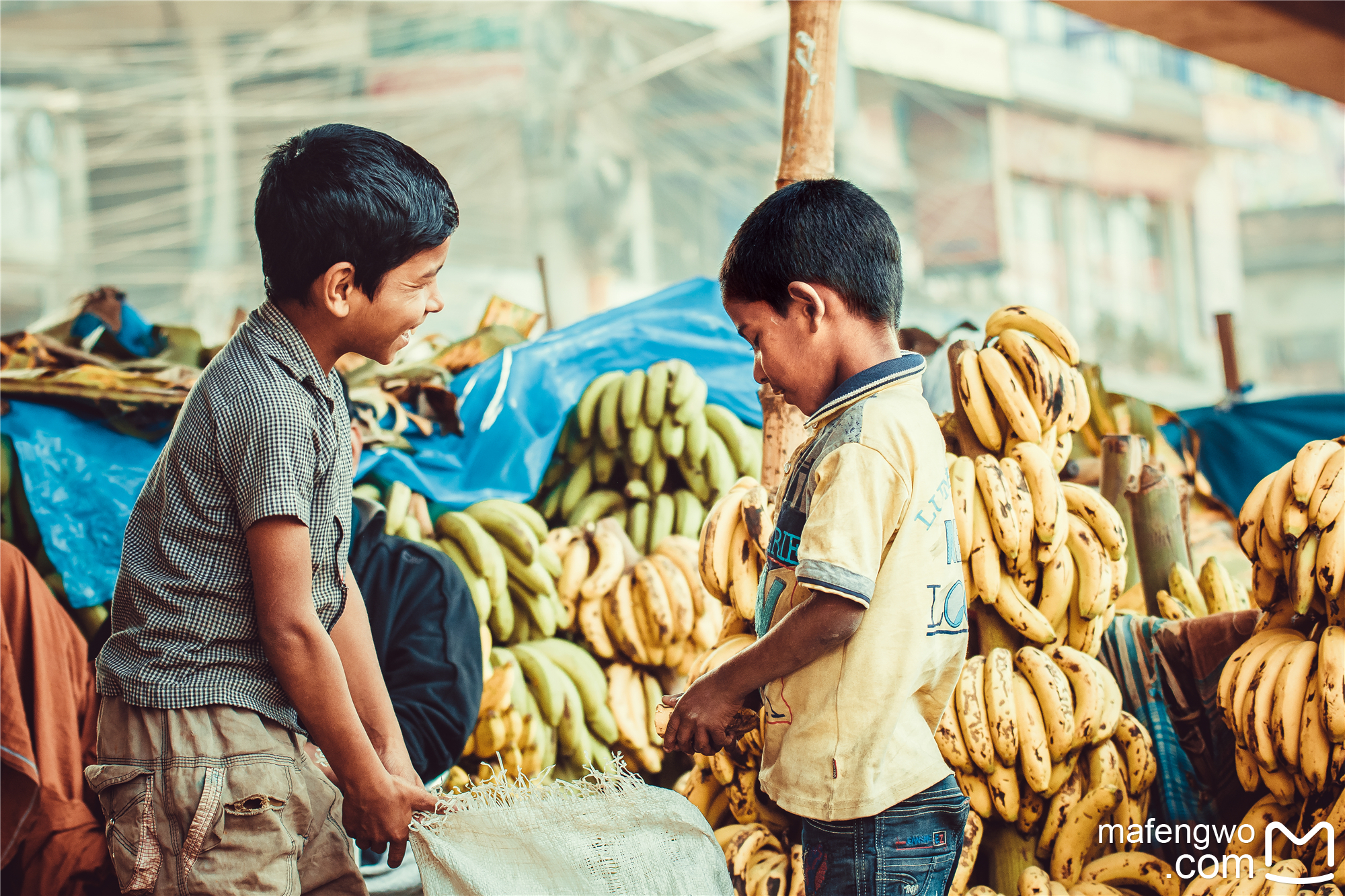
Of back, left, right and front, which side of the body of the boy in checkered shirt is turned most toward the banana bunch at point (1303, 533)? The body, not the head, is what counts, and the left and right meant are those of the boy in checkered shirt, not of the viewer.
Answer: front

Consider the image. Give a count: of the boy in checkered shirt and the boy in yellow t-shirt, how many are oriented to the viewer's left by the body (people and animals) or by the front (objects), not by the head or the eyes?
1

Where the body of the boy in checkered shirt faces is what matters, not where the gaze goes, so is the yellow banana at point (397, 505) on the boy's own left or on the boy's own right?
on the boy's own left

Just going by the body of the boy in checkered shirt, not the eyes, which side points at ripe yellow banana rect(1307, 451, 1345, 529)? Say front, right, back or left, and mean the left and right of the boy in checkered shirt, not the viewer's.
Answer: front

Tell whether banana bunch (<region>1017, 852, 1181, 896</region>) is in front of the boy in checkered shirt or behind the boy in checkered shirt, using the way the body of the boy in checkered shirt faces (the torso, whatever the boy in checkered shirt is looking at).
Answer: in front

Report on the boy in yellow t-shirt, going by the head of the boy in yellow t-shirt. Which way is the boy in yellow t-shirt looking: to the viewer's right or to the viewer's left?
to the viewer's left

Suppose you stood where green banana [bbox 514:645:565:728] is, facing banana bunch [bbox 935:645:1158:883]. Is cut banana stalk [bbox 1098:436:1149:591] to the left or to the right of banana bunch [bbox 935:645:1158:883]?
left

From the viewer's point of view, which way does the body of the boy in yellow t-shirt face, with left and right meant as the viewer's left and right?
facing to the left of the viewer

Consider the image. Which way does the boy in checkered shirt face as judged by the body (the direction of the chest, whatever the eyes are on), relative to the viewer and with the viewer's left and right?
facing to the right of the viewer

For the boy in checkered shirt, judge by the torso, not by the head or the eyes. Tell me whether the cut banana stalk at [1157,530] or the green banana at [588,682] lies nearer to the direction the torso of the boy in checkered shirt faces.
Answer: the cut banana stalk

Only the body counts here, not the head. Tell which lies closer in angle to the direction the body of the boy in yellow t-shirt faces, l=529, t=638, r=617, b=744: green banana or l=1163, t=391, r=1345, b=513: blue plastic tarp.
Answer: the green banana

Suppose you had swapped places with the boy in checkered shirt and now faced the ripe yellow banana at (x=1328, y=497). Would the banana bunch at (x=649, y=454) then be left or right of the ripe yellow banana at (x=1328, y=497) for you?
left

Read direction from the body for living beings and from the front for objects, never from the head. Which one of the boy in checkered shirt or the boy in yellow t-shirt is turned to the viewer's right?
the boy in checkered shirt

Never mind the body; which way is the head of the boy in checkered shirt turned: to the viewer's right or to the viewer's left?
to the viewer's right
